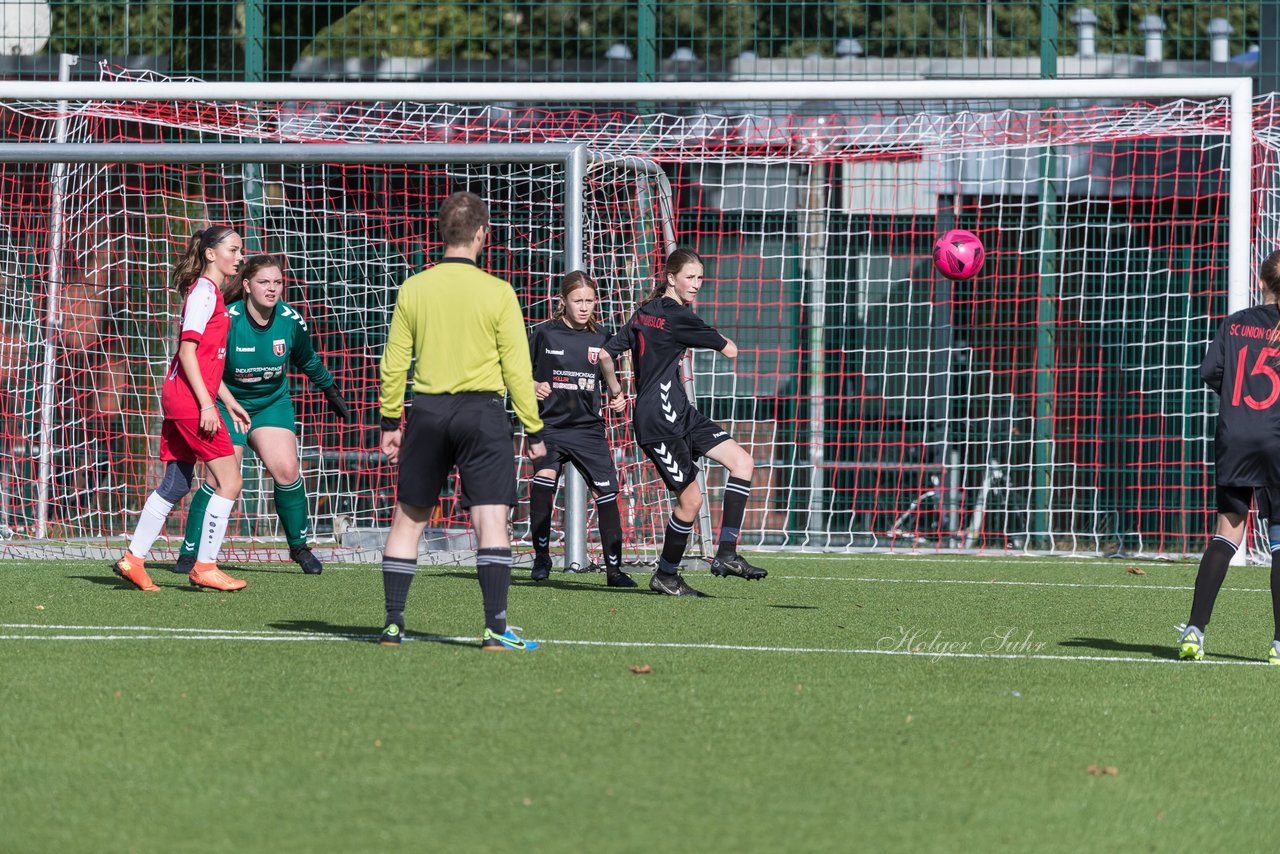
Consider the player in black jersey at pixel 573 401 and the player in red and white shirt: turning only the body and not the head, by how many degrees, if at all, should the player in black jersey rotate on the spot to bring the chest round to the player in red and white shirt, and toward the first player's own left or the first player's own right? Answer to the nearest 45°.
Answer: approximately 45° to the first player's own right

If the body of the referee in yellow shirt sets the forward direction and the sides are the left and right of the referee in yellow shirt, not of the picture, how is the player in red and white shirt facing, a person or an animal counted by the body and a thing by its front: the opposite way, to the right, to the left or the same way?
to the right

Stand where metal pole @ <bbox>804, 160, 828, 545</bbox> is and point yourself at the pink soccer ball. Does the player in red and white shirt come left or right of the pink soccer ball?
right

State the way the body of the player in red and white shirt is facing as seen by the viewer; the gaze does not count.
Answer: to the viewer's right

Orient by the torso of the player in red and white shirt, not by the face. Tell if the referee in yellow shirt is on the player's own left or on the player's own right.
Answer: on the player's own right
